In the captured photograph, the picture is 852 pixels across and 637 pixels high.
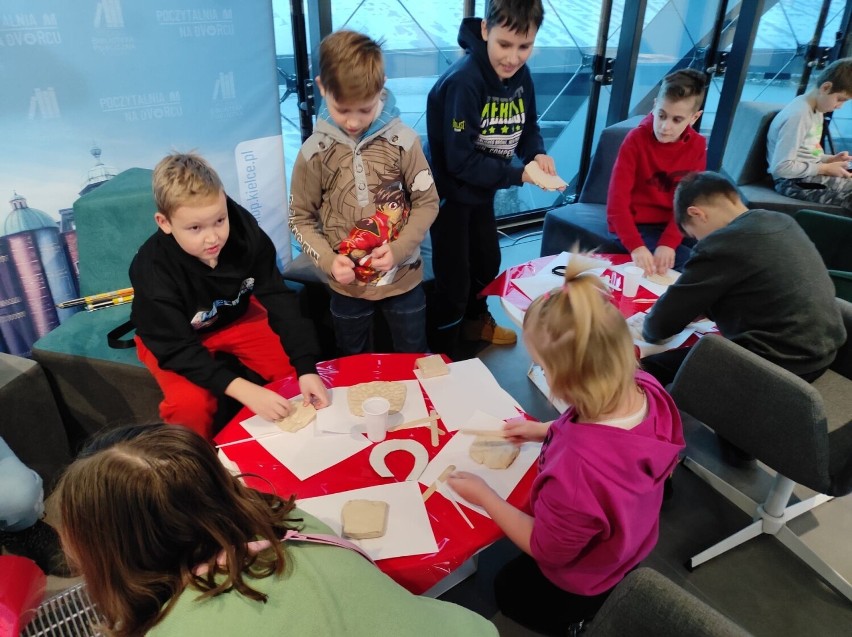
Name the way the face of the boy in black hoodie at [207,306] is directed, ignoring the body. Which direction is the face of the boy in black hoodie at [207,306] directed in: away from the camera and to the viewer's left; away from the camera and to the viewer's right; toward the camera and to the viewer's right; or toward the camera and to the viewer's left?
toward the camera and to the viewer's right

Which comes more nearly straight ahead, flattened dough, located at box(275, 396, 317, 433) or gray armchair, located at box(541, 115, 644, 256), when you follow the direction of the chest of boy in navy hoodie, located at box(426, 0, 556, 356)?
the flattened dough

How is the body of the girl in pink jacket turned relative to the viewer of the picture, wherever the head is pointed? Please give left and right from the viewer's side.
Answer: facing away from the viewer and to the left of the viewer

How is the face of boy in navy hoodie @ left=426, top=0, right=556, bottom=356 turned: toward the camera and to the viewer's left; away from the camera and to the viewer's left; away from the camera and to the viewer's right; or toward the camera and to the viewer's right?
toward the camera and to the viewer's right

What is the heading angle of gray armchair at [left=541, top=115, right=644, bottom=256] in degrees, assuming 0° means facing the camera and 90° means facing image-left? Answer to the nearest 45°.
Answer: approximately 45°

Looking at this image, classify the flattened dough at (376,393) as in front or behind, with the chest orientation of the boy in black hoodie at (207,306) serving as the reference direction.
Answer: in front

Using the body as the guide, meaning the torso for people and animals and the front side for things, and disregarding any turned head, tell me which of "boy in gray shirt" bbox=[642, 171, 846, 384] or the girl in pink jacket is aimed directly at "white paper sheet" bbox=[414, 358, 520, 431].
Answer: the girl in pink jacket

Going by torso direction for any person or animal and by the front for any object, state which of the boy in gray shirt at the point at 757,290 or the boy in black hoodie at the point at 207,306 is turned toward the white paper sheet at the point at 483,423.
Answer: the boy in black hoodie

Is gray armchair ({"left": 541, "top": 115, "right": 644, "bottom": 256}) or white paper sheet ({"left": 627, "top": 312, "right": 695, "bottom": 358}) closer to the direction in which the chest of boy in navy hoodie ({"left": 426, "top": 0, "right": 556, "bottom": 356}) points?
the white paper sheet

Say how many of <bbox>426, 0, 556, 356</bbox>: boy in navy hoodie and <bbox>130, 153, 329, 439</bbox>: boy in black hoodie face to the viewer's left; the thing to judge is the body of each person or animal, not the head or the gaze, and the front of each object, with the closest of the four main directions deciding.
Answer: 0

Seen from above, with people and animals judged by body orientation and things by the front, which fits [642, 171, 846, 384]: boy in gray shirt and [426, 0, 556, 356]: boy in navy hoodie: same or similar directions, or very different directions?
very different directions

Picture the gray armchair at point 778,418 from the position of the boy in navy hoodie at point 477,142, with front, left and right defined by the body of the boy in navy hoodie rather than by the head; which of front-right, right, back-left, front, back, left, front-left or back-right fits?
front
